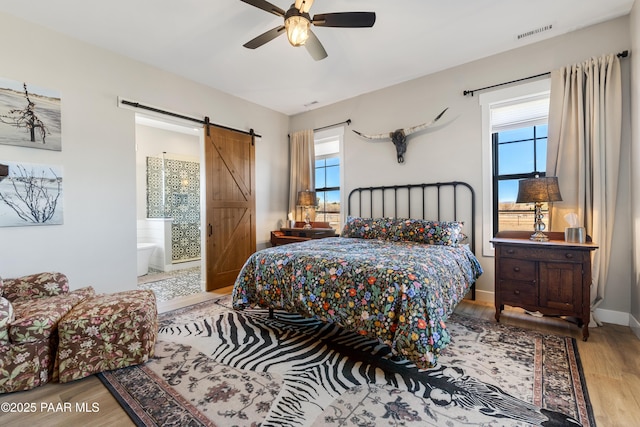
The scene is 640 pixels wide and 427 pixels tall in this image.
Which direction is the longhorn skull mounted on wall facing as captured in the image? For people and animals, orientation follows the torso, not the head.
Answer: toward the camera

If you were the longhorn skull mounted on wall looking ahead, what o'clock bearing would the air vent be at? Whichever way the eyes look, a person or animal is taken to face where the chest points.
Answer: The air vent is roughly at 10 o'clock from the longhorn skull mounted on wall.

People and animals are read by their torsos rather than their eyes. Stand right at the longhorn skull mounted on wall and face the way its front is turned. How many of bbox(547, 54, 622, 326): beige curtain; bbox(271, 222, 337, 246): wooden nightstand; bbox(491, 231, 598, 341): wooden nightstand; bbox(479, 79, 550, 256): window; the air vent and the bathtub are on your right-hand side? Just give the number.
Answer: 2

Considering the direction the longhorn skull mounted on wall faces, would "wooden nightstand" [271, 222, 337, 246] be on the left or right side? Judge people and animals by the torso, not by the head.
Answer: on its right

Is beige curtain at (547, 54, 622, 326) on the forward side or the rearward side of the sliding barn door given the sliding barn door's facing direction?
on the forward side

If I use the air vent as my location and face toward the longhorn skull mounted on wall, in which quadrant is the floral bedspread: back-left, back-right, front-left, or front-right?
front-left

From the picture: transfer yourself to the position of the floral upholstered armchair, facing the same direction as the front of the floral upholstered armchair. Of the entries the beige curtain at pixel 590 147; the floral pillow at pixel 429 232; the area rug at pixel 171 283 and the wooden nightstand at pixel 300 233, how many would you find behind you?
0

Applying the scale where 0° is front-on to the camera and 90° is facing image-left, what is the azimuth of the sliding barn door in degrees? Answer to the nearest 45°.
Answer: approximately 315°

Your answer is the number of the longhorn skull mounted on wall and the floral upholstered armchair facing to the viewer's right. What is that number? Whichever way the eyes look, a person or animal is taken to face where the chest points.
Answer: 1

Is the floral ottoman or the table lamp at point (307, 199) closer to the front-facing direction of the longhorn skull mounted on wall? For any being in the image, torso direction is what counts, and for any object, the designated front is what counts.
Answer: the floral ottoman

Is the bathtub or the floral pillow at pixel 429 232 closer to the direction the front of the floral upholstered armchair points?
the floral pillow

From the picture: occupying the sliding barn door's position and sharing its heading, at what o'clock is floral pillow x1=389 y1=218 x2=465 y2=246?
The floral pillow is roughly at 12 o'clock from the sliding barn door.

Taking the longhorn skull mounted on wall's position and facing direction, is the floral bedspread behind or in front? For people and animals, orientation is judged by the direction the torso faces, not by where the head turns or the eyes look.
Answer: in front

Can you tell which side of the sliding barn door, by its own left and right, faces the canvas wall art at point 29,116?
right

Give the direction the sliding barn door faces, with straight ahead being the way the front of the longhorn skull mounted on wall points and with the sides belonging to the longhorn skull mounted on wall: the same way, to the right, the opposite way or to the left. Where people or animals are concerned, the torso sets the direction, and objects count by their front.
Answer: to the left

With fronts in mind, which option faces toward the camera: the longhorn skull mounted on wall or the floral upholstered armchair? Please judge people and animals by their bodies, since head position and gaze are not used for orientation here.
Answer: the longhorn skull mounted on wall

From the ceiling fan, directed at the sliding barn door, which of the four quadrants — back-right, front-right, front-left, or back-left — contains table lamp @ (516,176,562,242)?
back-right

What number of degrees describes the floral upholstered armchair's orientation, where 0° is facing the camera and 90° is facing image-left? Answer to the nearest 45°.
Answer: approximately 270°

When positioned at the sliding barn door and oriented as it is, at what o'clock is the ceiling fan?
The ceiling fan is roughly at 1 o'clock from the sliding barn door.
